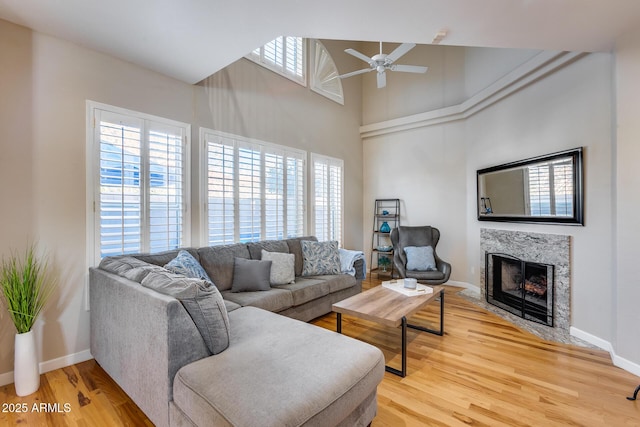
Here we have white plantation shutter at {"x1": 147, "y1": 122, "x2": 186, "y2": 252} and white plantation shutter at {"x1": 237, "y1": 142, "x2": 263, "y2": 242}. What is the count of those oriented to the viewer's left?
0

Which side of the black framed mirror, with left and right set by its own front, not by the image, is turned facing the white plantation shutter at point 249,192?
front

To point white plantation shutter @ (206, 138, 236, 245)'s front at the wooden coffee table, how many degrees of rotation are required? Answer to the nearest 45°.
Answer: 0° — it already faces it

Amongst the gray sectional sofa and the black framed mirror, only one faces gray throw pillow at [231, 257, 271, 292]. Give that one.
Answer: the black framed mirror

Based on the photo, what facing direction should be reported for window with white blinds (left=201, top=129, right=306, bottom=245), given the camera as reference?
facing the viewer and to the right of the viewer

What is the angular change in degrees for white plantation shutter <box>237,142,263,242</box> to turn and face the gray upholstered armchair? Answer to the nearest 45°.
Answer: approximately 45° to its left

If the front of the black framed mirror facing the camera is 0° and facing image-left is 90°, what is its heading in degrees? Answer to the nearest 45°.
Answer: approximately 45°

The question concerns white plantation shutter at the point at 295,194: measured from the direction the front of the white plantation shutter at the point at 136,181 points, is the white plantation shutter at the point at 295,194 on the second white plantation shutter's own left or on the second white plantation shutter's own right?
on the second white plantation shutter's own left

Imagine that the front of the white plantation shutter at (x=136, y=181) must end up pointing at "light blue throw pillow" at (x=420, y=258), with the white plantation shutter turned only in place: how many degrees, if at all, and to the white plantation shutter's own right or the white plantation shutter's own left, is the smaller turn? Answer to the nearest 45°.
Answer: approximately 45° to the white plantation shutter's own left

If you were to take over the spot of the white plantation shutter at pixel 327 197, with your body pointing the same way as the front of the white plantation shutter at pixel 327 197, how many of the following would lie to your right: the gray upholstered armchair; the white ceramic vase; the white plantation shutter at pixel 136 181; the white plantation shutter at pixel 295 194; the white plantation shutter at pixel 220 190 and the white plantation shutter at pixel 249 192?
5

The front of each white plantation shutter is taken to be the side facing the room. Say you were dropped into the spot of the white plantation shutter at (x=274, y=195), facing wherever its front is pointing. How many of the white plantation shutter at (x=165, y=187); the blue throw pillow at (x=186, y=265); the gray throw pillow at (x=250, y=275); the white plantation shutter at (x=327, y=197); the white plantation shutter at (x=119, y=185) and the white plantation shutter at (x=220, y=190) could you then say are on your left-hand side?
1

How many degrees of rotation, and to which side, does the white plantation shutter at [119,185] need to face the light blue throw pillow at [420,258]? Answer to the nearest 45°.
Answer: approximately 45° to its left

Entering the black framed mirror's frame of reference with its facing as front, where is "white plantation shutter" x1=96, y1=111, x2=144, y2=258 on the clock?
The white plantation shutter is roughly at 12 o'clock from the black framed mirror.

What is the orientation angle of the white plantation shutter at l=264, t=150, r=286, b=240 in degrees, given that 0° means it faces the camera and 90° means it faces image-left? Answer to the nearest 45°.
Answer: approximately 315°
